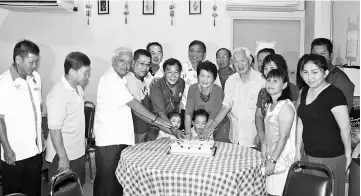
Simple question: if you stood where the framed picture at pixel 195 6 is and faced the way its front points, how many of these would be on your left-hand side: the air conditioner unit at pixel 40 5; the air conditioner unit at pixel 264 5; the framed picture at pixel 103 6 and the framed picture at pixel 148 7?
1

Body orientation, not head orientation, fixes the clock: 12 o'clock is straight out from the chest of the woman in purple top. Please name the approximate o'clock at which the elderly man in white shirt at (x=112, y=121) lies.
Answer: The elderly man in white shirt is roughly at 2 o'clock from the woman in purple top.

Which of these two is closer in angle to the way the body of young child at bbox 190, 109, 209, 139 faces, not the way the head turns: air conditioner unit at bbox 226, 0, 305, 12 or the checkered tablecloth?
the checkered tablecloth

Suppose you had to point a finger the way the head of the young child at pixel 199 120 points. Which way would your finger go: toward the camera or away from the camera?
toward the camera

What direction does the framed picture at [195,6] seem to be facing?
toward the camera

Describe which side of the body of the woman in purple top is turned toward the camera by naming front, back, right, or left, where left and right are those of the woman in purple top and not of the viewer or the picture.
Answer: front

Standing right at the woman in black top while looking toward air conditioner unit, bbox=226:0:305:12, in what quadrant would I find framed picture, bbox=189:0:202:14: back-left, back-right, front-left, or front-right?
front-left

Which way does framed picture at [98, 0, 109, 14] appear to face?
toward the camera

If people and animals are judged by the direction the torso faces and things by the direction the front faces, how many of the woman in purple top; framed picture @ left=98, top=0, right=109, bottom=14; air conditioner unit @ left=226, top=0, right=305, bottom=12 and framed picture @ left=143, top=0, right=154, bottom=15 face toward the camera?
4

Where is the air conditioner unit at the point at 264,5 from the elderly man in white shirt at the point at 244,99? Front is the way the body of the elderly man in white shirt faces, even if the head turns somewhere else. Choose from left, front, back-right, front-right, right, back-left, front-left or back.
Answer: back-right

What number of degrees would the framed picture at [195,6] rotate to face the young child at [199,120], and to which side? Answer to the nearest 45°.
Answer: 0° — it already faces them

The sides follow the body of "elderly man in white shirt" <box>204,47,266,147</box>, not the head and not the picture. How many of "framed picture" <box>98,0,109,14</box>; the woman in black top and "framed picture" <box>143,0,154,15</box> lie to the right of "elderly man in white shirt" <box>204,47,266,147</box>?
2

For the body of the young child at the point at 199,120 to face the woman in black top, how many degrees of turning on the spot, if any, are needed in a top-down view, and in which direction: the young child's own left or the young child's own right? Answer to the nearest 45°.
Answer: approximately 45° to the young child's own left

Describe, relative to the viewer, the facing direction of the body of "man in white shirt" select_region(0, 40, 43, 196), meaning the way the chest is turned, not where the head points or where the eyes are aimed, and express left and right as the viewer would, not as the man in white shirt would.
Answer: facing the viewer and to the right of the viewer

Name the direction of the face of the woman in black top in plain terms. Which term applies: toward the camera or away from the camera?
toward the camera

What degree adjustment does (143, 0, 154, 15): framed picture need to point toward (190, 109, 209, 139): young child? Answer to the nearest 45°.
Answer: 0° — it already faces them

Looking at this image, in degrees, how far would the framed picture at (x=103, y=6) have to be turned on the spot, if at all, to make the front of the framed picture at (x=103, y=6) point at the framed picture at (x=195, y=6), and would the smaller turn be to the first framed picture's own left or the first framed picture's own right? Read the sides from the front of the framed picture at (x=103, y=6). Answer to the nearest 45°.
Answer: approximately 90° to the first framed picture's own left

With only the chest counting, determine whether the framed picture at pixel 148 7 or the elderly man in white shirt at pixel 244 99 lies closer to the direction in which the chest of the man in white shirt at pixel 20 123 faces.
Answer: the elderly man in white shirt

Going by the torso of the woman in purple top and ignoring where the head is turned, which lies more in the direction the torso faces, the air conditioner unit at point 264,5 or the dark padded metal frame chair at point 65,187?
the dark padded metal frame chair

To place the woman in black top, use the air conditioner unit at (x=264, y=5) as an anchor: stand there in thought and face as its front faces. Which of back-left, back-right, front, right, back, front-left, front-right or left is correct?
front
